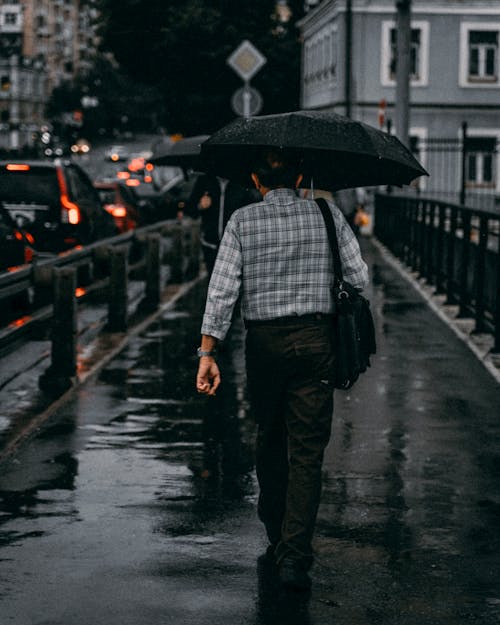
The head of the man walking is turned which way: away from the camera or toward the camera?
away from the camera

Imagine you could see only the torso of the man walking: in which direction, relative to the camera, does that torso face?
away from the camera

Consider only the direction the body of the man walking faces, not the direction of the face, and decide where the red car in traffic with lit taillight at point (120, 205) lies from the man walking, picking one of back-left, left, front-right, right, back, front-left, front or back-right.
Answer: front

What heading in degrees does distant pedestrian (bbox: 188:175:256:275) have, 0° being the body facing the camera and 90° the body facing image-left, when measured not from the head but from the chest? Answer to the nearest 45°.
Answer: approximately 0°
